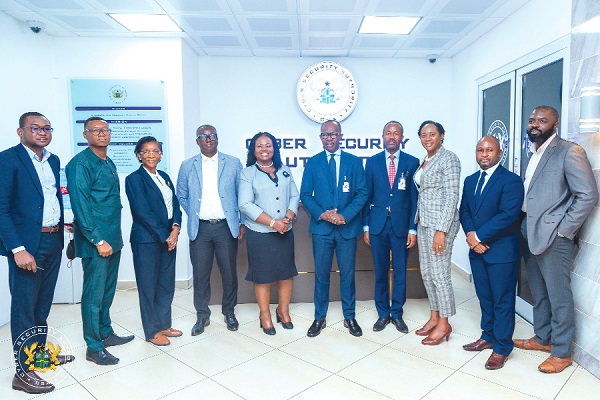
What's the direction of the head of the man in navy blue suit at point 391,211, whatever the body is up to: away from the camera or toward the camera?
toward the camera

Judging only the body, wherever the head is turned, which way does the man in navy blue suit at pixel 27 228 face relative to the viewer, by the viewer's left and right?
facing the viewer and to the right of the viewer

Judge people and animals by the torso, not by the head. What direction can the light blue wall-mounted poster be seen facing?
toward the camera

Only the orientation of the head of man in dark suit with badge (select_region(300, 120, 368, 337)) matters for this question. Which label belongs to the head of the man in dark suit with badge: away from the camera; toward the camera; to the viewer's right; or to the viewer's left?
toward the camera

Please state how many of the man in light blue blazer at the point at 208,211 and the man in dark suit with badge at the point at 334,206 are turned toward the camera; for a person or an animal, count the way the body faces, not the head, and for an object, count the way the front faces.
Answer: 2

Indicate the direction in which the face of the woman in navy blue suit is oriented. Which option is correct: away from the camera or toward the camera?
toward the camera

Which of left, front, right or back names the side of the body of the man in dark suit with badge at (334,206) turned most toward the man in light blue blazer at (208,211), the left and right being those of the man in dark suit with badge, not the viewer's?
right

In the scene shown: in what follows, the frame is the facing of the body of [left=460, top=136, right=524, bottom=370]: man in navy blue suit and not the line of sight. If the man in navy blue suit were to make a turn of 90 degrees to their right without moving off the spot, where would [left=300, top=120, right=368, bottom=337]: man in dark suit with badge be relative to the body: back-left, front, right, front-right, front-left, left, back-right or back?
front-left

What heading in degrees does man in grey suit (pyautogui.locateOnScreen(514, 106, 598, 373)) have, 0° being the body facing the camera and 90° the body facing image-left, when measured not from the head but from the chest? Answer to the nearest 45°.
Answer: approximately 45°

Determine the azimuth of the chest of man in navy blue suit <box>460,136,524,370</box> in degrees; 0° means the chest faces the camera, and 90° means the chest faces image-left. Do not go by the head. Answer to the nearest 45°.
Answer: approximately 45°

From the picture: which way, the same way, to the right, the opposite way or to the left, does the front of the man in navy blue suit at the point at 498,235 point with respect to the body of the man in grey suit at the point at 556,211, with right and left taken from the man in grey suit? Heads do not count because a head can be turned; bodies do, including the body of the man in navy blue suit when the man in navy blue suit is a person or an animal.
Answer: the same way

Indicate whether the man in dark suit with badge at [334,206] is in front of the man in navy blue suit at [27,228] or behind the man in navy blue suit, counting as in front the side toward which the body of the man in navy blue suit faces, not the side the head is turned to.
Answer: in front

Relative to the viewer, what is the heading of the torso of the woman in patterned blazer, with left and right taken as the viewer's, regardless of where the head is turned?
facing the viewer and to the left of the viewer

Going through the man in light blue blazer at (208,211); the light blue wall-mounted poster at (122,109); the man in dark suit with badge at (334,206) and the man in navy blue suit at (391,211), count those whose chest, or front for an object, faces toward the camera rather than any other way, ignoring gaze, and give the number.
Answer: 4

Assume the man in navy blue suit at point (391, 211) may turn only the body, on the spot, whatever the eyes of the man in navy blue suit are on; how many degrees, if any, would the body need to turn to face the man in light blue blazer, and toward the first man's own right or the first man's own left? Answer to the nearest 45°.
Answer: approximately 90° to the first man's own right

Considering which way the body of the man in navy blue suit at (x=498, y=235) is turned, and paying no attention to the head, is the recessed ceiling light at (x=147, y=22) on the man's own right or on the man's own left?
on the man's own right

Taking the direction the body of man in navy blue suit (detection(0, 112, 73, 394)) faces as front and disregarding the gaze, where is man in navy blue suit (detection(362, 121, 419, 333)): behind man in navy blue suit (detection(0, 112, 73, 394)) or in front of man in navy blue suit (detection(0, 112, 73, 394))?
in front

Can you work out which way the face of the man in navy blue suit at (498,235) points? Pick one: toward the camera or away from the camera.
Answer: toward the camera
